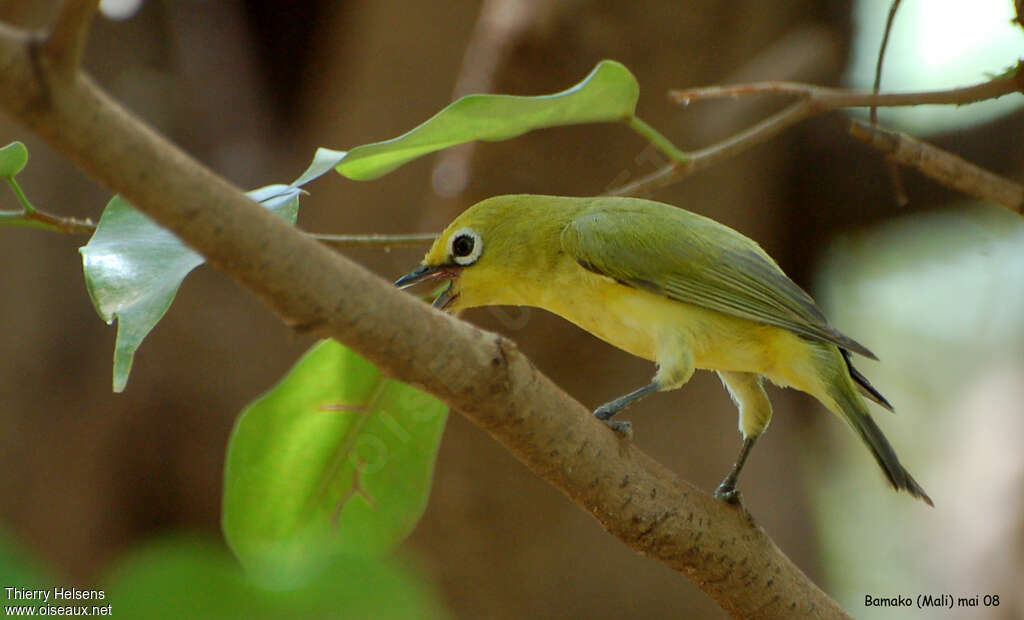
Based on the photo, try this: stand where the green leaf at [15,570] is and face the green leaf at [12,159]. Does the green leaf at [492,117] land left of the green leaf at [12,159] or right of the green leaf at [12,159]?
right

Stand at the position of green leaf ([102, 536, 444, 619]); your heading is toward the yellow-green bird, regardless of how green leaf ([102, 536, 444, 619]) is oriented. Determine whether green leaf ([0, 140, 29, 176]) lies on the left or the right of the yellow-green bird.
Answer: left

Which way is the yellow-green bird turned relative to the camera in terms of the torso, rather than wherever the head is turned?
to the viewer's left

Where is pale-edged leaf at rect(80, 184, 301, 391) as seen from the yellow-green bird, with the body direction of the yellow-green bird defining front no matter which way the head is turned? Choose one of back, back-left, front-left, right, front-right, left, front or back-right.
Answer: front-left

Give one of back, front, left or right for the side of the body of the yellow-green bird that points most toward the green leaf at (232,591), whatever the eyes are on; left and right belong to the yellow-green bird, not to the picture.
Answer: left

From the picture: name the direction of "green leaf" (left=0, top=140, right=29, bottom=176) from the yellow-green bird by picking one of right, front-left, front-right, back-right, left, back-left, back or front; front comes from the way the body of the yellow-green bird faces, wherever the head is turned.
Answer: front-left
